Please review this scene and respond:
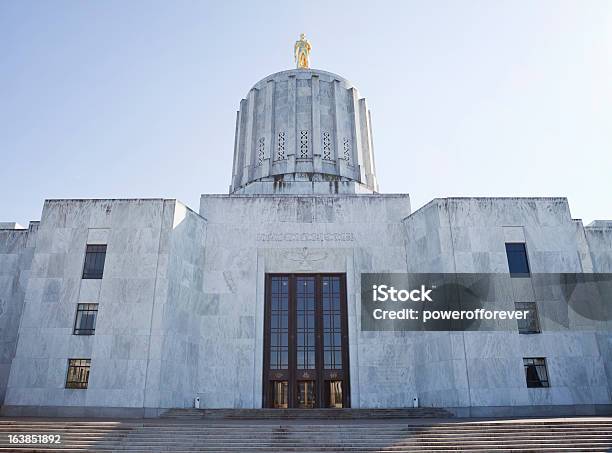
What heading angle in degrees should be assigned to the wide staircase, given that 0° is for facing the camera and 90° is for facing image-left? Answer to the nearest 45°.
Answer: approximately 0°

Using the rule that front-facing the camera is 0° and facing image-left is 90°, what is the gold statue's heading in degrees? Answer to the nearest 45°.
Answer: approximately 0°
